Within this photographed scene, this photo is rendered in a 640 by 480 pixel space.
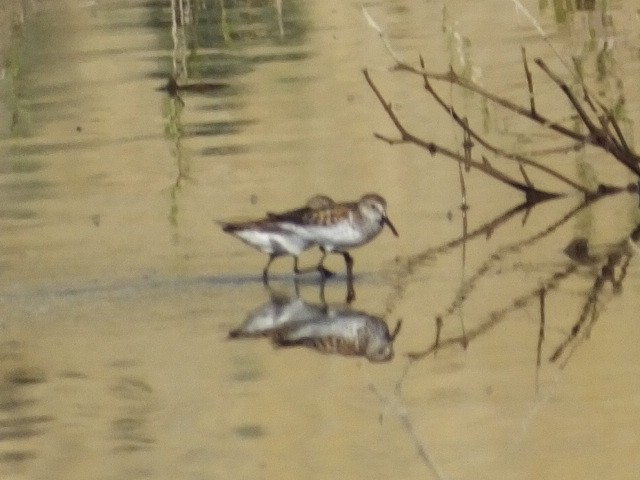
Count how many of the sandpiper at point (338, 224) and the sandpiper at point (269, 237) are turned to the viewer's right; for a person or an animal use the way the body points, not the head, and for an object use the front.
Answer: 2

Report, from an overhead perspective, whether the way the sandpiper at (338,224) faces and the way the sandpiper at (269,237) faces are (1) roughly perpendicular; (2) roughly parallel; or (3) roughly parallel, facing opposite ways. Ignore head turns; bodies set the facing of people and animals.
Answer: roughly parallel

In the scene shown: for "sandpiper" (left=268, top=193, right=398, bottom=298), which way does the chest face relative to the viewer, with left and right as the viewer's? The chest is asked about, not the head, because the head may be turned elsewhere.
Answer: facing to the right of the viewer

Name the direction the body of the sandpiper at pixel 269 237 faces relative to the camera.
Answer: to the viewer's right
